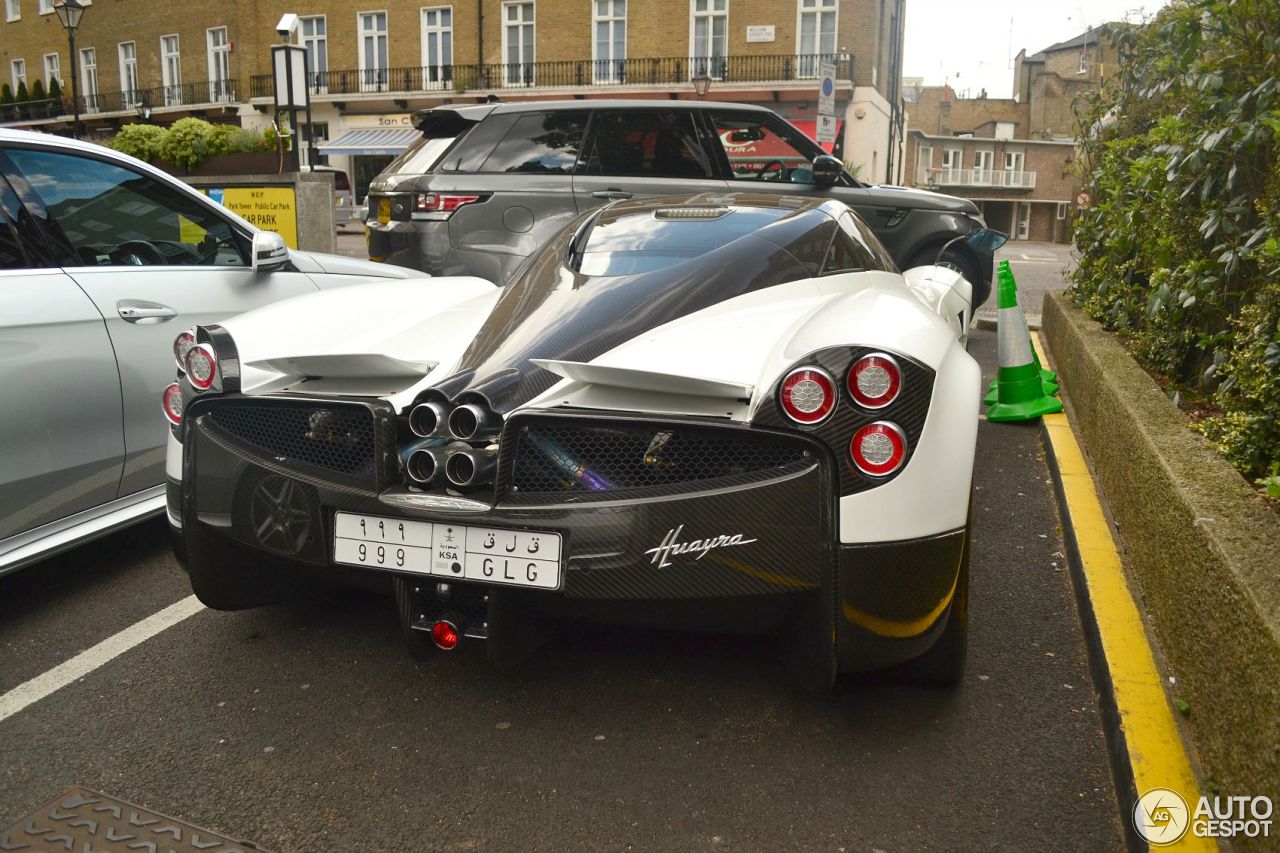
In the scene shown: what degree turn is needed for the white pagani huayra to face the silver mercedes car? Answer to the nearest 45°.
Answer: approximately 90° to its left

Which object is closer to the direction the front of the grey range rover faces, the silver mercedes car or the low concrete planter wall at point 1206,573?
the low concrete planter wall

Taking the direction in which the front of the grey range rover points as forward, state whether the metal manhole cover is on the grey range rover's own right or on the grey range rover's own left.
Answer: on the grey range rover's own right

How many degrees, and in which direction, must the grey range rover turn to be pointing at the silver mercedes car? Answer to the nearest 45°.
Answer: approximately 90° to its right

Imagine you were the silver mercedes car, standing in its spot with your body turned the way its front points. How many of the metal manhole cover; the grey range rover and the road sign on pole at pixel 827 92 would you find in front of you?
2

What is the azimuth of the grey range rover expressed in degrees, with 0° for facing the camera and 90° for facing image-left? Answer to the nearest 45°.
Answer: approximately 270°

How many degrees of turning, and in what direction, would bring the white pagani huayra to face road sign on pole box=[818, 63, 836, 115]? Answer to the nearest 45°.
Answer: approximately 45° to its left

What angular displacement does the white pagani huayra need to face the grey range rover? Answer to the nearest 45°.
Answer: approximately 45° to its left

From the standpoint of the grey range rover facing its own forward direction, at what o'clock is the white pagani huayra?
The white pagani huayra is roughly at 3 o'clock from the grey range rover.

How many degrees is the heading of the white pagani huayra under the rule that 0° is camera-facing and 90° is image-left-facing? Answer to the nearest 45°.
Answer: approximately 225°

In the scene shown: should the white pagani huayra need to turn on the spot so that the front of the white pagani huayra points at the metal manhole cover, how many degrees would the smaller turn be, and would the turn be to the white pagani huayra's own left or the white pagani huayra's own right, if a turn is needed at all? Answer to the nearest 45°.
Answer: approximately 135° to the white pagani huayra's own left
